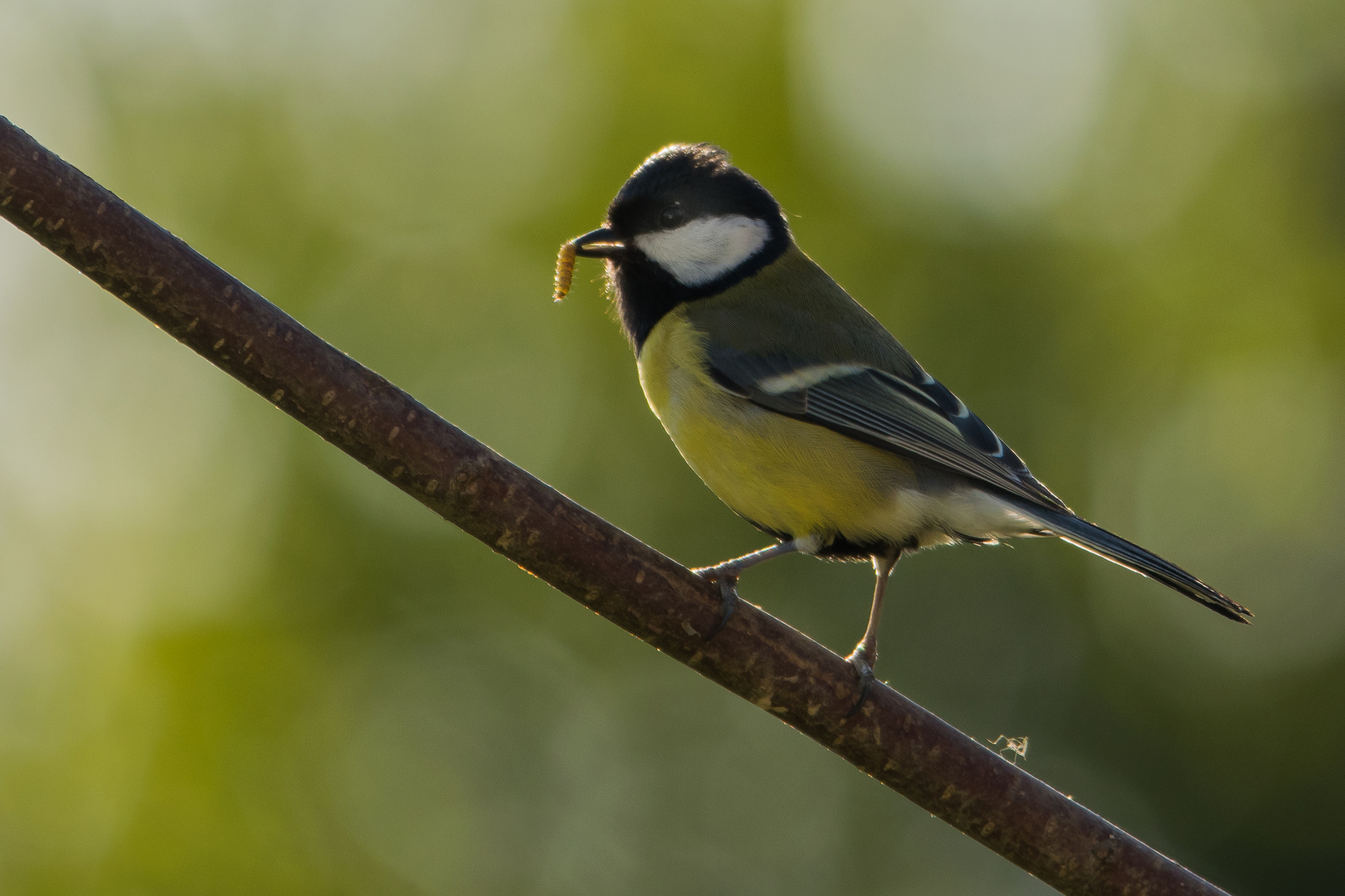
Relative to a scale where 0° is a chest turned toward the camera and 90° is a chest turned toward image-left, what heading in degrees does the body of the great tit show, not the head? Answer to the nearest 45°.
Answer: approximately 90°
